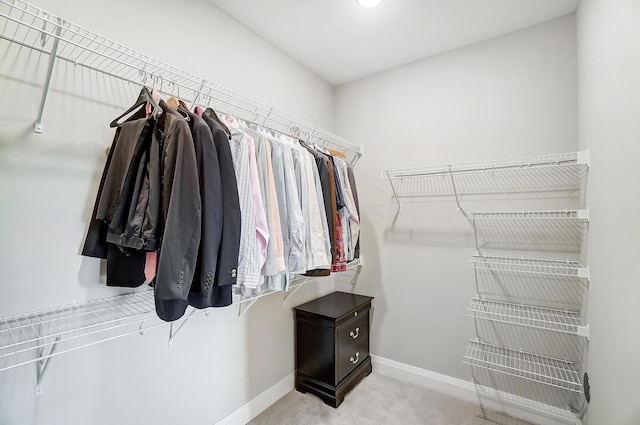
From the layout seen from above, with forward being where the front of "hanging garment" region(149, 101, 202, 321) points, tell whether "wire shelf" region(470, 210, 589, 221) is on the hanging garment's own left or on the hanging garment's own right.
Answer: on the hanging garment's own left

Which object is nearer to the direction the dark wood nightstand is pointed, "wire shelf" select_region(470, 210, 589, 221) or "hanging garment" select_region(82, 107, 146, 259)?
the wire shelf

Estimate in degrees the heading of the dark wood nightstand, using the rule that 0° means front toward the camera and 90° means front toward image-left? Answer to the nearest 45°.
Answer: approximately 315°

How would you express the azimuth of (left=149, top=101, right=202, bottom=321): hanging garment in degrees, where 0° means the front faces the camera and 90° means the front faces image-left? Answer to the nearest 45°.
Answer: approximately 45°

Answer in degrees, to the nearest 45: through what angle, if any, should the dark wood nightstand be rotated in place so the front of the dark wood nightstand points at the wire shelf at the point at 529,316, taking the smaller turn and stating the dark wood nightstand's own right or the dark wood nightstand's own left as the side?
approximately 45° to the dark wood nightstand's own left

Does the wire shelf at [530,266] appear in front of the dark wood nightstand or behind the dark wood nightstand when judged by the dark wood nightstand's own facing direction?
in front

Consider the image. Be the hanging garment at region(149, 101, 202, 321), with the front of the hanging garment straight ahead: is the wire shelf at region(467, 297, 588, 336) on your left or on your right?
on your left

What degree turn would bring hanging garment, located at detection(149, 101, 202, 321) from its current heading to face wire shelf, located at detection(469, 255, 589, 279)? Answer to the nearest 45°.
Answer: approximately 135° to its left
